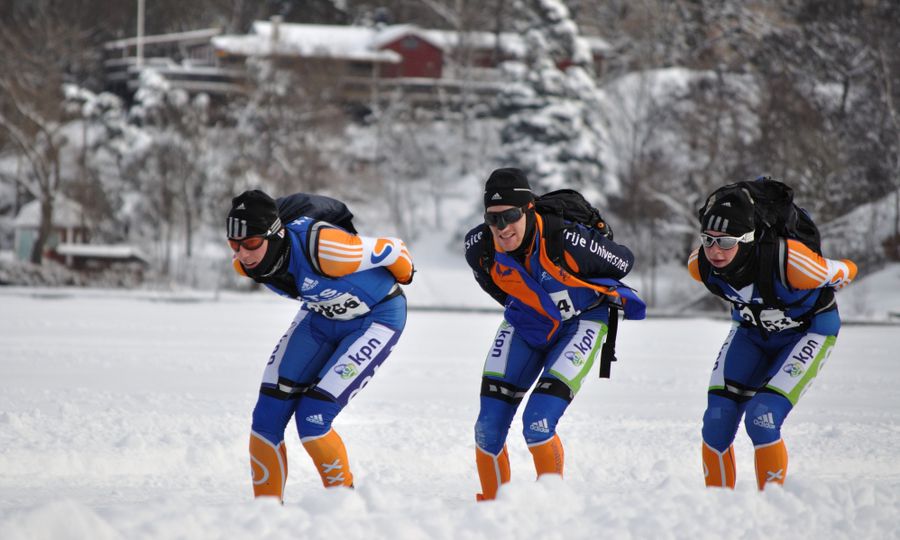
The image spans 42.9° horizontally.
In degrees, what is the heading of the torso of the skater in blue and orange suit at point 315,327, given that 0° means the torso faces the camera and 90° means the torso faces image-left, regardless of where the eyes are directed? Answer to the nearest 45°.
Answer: approximately 45°

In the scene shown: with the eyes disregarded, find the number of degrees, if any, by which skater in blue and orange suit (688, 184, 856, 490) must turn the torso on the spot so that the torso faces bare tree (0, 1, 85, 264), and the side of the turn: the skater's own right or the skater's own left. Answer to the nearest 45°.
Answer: approximately 90° to the skater's own right

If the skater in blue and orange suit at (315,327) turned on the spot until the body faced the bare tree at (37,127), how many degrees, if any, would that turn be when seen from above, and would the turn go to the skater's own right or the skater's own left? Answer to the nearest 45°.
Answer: approximately 135° to the skater's own right

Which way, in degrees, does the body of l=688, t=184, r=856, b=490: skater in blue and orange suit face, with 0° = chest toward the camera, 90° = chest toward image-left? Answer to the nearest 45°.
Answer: approximately 45°

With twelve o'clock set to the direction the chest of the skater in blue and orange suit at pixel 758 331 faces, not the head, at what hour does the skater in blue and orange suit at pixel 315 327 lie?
the skater in blue and orange suit at pixel 315 327 is roughly at 1 o'clock from the skater in blue and orange suit at pixel 758 331.
